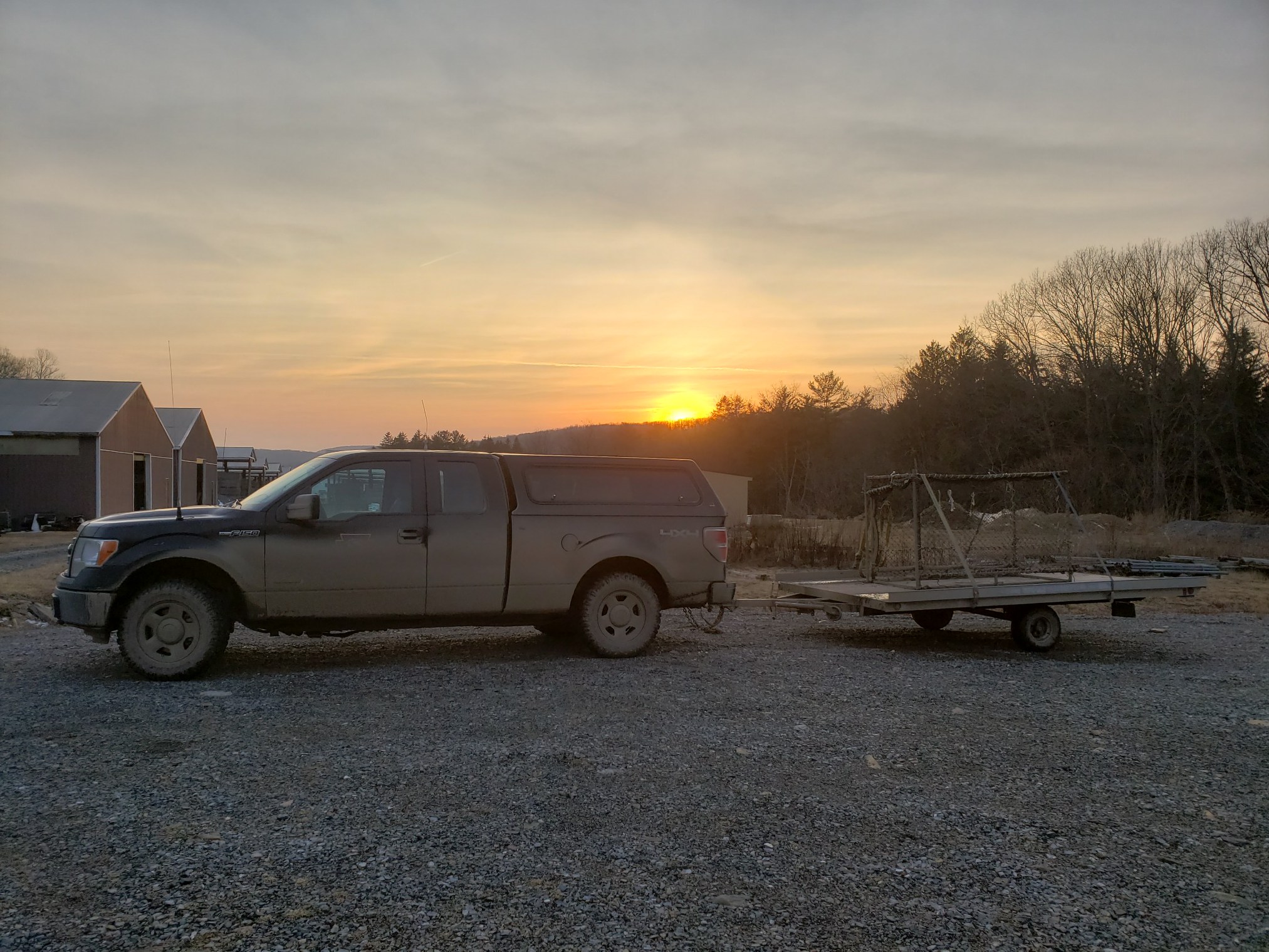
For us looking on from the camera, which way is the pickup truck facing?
facing to the left of the viewer
